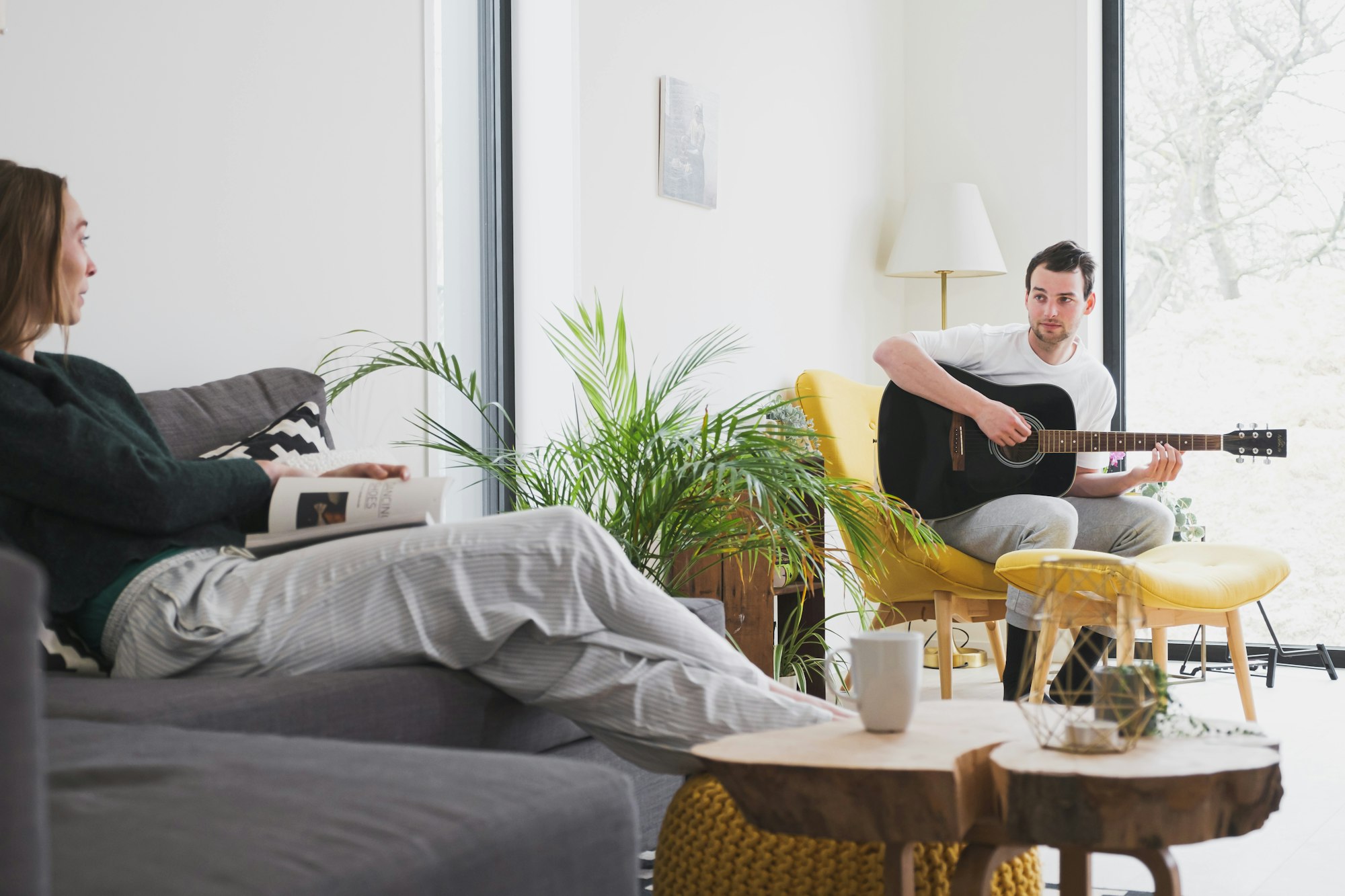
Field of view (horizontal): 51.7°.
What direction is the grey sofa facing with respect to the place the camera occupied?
facing to the right of the viewer

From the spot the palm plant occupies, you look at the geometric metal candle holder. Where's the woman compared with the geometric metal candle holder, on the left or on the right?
right

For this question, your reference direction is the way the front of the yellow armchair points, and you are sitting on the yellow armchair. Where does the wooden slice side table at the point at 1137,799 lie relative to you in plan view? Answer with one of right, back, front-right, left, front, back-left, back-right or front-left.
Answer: front-right

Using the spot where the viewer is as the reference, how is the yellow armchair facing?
facing the viewer and to the right of the viewer

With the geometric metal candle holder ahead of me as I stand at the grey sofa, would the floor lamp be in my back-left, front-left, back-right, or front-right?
front-left

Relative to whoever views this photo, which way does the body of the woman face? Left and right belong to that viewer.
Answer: facing to the right of the viewer

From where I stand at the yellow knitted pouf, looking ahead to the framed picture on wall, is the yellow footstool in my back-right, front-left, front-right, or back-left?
front-right

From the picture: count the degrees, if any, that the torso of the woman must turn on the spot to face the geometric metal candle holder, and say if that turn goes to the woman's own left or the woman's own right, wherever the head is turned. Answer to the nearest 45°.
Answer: approximately 45° to the woman's own right

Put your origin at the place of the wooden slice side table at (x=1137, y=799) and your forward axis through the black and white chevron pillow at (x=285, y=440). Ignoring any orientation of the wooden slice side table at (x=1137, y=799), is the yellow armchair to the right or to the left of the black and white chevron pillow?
right

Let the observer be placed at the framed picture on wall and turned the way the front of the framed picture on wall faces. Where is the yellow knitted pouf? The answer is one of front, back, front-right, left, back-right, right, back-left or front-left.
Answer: front-right
